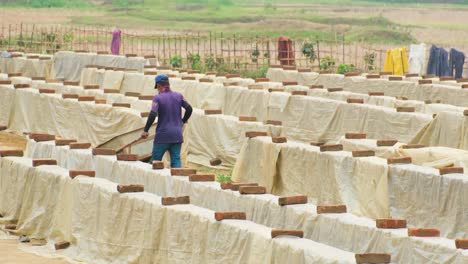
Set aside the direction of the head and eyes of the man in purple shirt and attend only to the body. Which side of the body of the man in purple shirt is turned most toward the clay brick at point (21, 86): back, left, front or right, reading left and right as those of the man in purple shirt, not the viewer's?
front

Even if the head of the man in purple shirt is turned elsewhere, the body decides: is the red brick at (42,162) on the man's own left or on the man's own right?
on the man's own left

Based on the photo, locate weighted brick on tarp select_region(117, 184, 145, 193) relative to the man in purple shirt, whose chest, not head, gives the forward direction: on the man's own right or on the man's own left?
on the man's own left

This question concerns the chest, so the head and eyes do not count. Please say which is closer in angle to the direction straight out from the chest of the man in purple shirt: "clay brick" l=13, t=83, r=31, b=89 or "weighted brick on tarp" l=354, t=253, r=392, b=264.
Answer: the clay brick

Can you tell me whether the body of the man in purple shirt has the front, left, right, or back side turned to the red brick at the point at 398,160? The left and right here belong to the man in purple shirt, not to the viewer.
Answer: back

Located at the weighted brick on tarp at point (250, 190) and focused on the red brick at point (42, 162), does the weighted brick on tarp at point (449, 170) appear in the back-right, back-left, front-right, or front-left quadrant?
back-right

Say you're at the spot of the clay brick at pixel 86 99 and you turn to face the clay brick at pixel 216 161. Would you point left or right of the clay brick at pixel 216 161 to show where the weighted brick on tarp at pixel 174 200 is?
right

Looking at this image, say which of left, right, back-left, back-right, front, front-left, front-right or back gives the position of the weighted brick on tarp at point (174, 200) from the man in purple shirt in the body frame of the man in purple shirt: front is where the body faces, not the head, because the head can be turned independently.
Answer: back-left

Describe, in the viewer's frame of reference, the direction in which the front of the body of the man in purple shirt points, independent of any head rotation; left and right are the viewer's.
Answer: facing away from the viewer and to the left of the viewer

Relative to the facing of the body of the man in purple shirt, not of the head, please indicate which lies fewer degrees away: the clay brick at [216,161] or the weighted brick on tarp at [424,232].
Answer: the clay brick

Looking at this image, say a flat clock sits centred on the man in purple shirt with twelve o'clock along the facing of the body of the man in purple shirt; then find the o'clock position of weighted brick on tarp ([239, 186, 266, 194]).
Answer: The weighted brick on tarp is roughly at 5 o'clock from the man in purple shirt.

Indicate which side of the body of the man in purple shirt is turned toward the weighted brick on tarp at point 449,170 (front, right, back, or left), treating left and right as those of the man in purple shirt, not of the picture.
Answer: back
